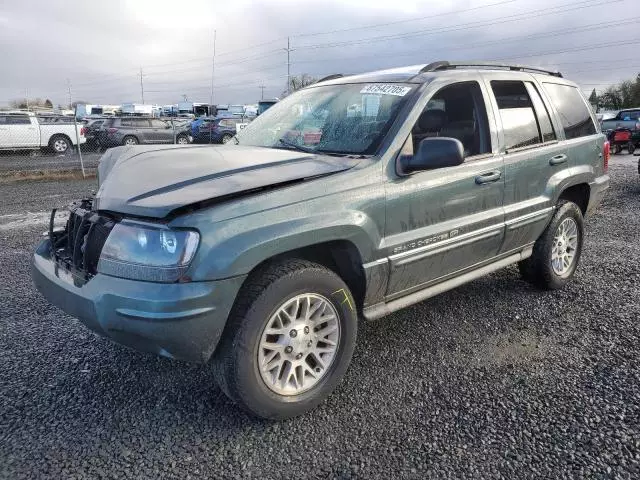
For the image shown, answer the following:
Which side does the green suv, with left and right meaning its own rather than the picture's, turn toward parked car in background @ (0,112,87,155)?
right

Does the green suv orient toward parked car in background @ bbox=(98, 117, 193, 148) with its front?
no

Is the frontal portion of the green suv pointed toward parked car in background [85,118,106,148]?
no

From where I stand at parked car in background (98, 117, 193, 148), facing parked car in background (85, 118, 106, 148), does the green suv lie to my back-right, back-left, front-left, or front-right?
back-left

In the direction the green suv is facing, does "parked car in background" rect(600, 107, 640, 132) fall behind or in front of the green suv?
behind

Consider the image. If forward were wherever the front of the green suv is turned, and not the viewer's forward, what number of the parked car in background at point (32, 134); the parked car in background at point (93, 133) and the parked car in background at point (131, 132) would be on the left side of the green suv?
0

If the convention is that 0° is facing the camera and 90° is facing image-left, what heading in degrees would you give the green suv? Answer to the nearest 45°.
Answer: approximately 45°

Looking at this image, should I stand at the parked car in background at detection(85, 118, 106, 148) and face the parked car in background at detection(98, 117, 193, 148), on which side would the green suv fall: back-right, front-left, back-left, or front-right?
front-right
